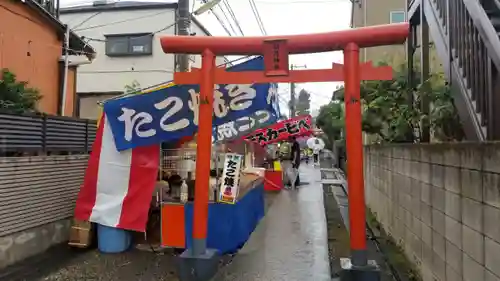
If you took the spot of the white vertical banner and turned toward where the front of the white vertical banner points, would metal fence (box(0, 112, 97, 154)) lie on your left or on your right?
on your right

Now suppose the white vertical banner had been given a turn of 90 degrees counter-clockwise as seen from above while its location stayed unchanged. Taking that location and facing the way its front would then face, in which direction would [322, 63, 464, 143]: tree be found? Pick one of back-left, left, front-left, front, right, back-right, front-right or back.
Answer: front

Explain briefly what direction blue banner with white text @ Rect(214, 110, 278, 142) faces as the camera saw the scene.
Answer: facing the viewer and to the right of the viewer

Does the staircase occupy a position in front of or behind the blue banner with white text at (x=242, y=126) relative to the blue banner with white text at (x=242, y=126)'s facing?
in front

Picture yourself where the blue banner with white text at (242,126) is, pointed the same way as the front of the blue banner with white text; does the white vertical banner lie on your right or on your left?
on your right

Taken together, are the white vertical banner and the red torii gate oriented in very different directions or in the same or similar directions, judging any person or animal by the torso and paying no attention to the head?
same or similar directions

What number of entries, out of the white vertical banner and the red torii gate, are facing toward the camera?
2

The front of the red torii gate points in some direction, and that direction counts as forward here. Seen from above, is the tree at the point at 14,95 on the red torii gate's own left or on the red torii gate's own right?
on the red torii gate's own right

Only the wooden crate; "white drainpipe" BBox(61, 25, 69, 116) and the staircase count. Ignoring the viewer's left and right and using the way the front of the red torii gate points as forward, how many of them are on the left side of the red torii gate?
1

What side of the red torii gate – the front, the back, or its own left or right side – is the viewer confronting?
front

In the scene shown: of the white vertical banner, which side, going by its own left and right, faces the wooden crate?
right
